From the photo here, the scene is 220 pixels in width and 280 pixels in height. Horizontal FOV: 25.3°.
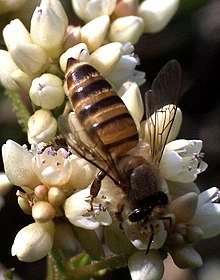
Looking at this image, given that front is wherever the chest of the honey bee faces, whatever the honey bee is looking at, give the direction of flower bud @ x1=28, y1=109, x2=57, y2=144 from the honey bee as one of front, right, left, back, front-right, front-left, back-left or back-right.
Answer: back

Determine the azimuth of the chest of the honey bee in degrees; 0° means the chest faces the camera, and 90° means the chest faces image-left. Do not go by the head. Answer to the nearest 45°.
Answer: approximately 315°

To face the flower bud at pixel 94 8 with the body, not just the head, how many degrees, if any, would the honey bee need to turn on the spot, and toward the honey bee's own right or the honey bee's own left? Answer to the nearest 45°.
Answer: approximately 135° to the honey bee's own left

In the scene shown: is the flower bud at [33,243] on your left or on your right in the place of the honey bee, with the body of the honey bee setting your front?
on your right

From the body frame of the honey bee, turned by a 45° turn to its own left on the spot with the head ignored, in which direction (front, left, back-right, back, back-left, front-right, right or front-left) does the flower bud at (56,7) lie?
left

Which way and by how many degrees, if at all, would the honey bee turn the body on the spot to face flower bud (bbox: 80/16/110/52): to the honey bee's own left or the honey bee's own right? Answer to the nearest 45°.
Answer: approximately 135° to the honey bee's own left
